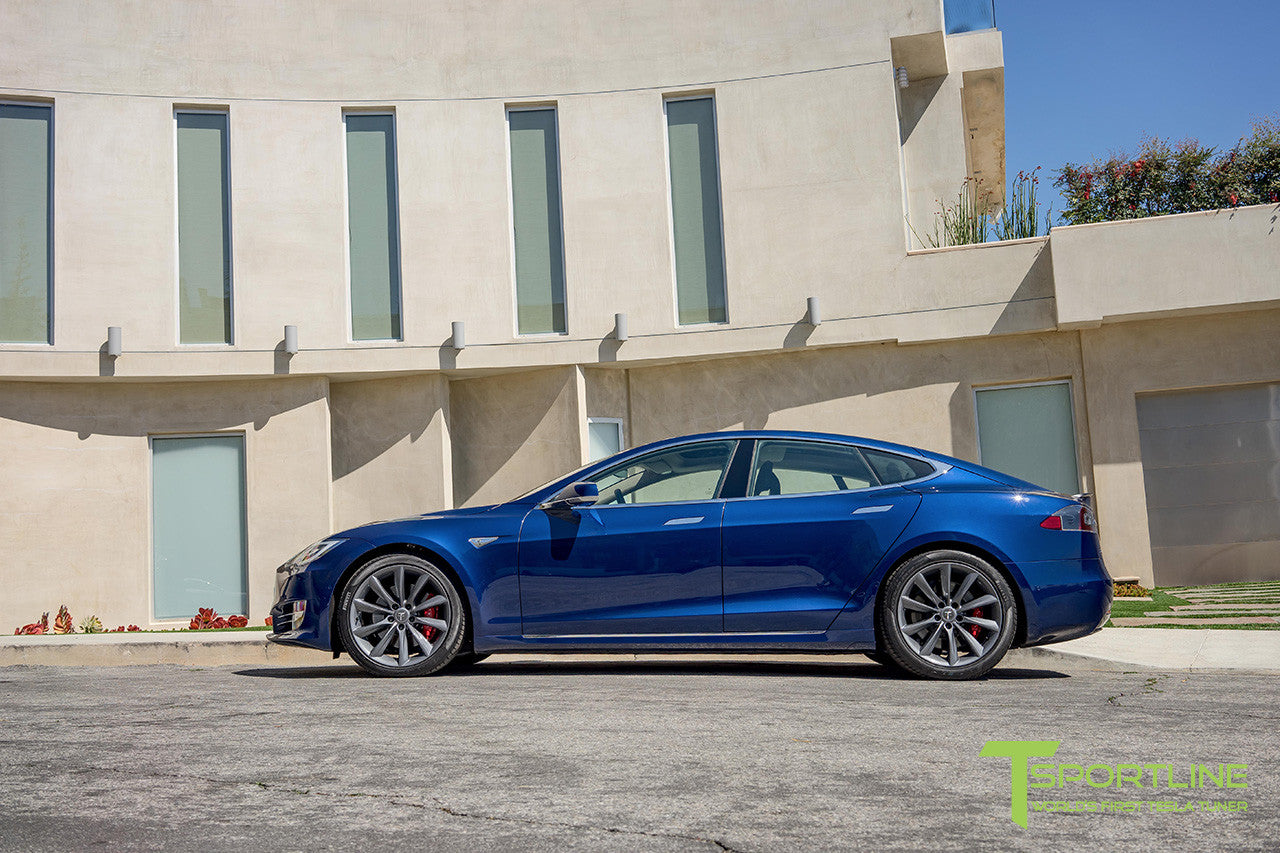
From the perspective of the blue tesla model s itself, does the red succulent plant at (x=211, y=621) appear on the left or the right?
on its right

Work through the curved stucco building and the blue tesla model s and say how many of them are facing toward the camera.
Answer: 1

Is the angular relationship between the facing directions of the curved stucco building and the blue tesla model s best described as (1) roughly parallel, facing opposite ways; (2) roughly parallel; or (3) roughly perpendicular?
roughly perpendicular

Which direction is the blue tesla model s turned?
to the viewer's left

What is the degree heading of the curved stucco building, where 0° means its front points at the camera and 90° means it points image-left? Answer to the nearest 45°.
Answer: approximately 0°

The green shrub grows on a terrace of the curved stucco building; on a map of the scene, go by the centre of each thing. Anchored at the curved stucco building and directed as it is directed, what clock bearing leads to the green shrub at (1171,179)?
The green shrub is roughly at 8 o'clock from the curved stucco building.

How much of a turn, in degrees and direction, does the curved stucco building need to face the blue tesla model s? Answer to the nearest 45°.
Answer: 0° — it already faces it

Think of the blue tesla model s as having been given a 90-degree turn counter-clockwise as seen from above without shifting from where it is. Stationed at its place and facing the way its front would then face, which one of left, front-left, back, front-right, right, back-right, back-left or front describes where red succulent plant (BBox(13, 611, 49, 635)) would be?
back-right
